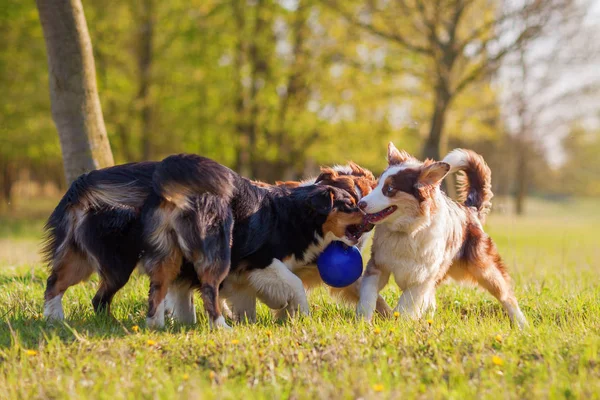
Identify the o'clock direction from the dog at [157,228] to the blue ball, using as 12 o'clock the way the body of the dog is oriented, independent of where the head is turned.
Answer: The blue ball is roughly at 1 o'clock from the dog.

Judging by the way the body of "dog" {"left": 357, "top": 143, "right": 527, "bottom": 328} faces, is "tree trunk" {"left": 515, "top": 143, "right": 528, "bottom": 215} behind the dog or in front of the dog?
behind

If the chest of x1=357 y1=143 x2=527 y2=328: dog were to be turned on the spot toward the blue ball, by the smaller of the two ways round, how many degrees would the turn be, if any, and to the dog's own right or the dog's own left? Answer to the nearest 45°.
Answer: approximately 45° to the dog's own right

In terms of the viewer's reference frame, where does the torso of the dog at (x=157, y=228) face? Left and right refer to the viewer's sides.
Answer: facing away from the viewer and to the right of the viewer

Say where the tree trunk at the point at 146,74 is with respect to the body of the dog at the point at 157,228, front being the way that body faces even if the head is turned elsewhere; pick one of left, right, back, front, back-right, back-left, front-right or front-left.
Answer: front-left

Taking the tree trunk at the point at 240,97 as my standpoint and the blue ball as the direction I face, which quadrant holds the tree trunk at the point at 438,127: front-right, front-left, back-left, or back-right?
front-left

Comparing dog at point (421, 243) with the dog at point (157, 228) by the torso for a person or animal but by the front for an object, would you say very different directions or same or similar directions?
very different directions

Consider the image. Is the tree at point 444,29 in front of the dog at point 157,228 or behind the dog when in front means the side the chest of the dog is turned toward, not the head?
in front

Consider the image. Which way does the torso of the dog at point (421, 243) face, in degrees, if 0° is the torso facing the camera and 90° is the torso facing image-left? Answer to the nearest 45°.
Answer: approximately 45°

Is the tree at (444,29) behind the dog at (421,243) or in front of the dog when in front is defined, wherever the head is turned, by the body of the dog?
behind
